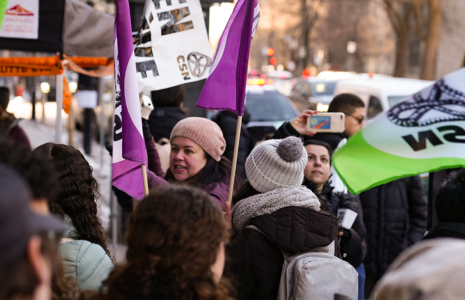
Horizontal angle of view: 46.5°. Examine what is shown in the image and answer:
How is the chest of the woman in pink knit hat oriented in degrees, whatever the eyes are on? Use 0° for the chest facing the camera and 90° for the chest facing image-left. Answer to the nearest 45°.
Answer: approximately 45°

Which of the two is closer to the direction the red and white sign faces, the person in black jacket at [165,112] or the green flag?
the green flag

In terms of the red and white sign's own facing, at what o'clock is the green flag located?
The green flag is roughly at 11 o'clock from the red and white sign.

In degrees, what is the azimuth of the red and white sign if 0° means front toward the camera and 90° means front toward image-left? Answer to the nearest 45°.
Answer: approximately 0°

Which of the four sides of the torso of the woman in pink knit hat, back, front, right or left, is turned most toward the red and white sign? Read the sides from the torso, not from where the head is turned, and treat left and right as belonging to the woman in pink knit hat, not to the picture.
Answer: right

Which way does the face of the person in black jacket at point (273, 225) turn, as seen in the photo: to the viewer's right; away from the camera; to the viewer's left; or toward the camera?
away from the camera

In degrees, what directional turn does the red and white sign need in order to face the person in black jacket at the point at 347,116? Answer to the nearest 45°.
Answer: approximately 90° to its left

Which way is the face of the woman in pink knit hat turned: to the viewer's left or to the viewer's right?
to the viewer's left
